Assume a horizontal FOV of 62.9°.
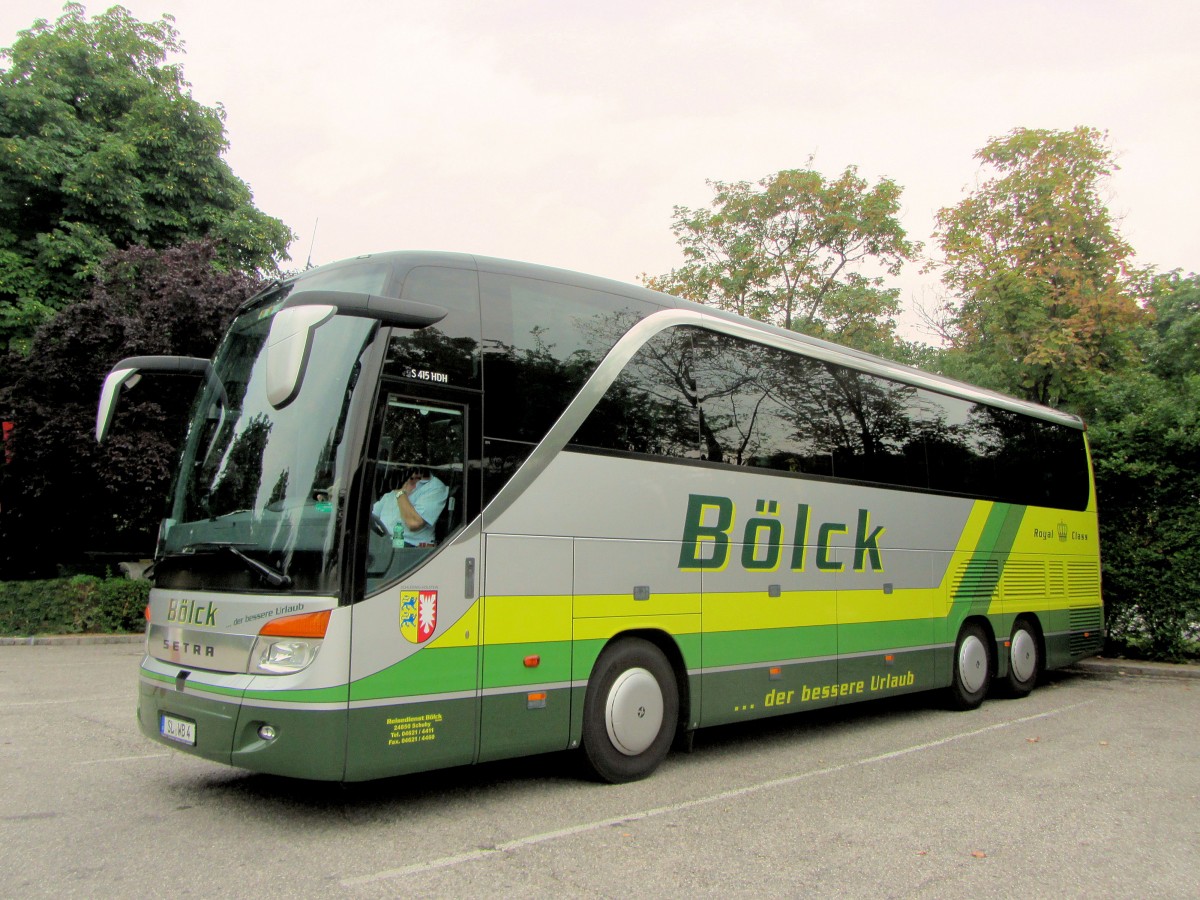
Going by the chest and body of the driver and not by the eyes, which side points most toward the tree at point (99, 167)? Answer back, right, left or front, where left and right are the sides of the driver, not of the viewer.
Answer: right

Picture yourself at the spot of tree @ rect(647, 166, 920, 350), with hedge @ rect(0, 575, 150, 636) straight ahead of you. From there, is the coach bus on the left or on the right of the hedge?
left

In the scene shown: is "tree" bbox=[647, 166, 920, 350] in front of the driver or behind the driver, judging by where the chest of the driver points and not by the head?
behind

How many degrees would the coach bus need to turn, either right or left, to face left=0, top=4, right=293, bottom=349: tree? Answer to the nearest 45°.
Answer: approximately 90° to its right

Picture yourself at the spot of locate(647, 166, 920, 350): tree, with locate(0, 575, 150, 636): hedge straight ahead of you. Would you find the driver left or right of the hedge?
left

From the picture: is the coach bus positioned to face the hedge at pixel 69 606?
no

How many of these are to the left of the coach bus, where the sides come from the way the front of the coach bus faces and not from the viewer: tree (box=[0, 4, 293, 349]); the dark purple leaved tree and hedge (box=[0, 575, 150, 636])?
0

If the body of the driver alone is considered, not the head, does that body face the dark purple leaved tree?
no

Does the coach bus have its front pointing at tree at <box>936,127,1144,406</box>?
no

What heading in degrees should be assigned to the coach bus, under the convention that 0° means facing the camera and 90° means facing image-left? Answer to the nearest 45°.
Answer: approximately 45°

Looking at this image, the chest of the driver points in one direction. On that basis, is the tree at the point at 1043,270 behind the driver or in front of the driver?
behind

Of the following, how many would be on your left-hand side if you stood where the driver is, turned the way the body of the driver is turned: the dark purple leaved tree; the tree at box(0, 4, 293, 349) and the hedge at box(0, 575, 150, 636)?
0

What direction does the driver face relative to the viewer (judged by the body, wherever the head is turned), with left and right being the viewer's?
facing the viewer and to the left of the viewer
